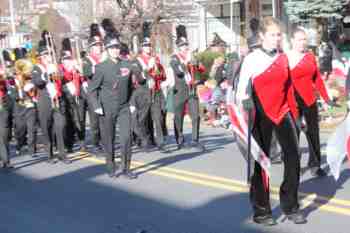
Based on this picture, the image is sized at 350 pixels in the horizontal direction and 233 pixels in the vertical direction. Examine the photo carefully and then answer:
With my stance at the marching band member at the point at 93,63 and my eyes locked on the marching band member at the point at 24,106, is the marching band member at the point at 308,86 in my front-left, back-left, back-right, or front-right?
back-left

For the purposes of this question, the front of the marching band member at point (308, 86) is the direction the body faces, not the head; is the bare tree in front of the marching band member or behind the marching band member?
behind
